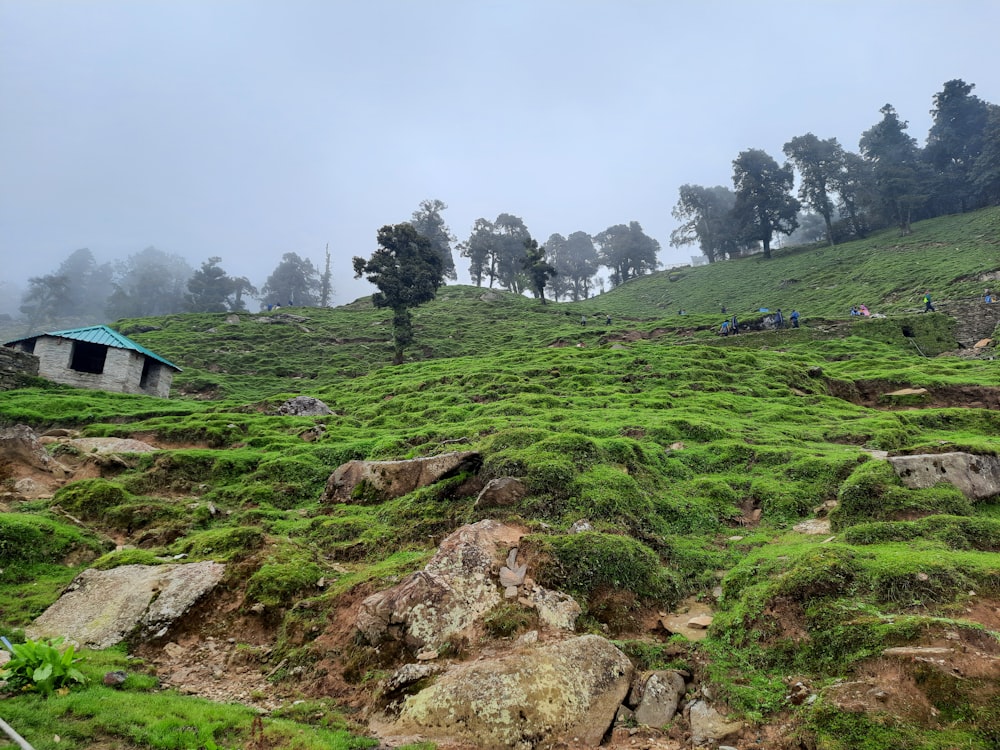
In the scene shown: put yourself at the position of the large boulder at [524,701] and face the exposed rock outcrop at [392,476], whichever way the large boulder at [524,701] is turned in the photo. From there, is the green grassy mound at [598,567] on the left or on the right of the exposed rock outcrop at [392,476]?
right
